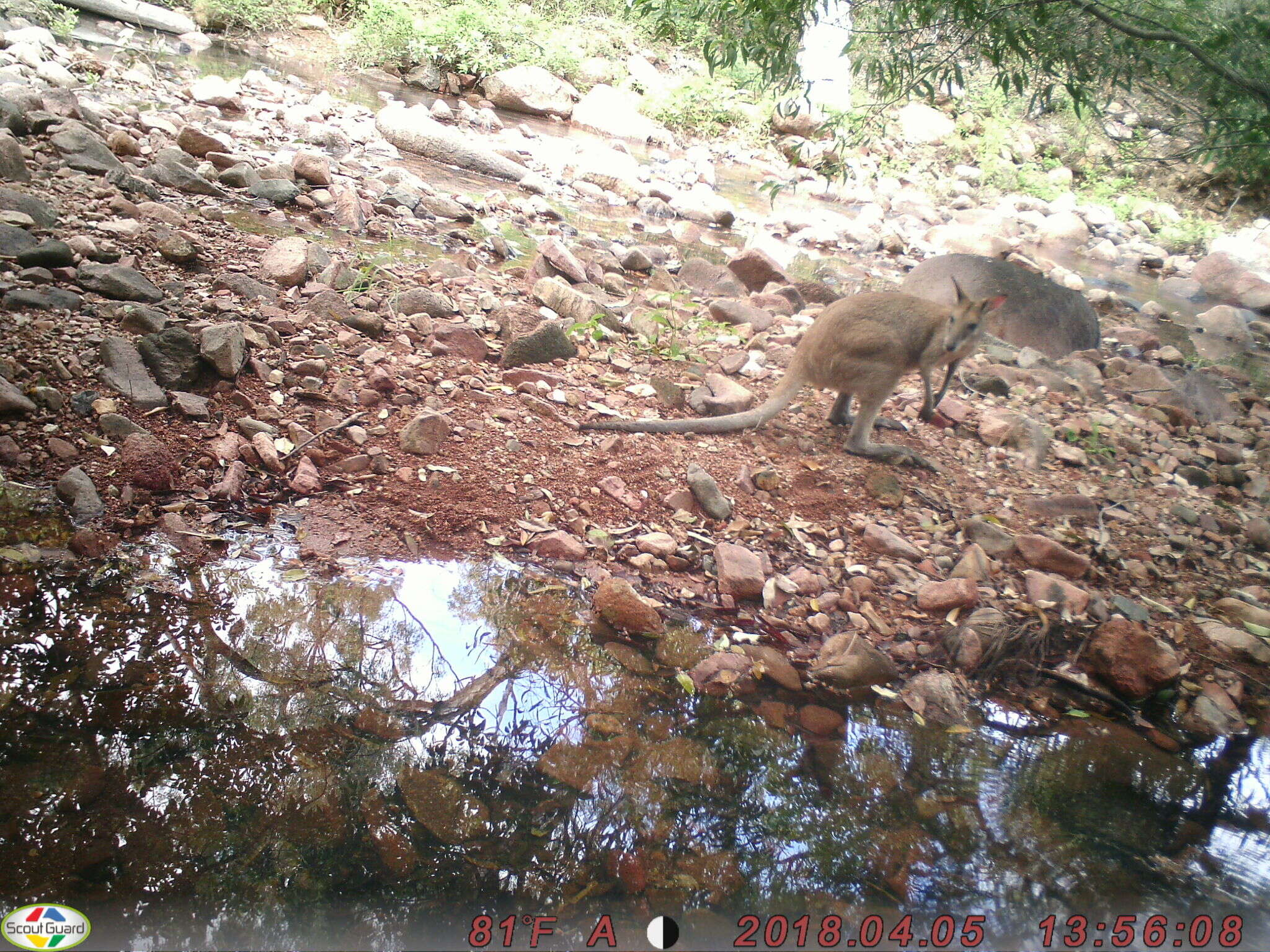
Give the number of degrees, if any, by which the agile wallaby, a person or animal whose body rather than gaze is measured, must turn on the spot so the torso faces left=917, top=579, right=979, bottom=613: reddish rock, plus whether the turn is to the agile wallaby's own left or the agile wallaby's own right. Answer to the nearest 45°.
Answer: approximately 90° to the agile wallaby's own right

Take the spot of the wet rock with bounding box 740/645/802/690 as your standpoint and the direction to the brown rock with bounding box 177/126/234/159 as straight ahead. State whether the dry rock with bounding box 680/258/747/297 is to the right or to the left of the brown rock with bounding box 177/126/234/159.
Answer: right

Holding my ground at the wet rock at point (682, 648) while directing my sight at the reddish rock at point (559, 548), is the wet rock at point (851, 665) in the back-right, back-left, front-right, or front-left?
back-right

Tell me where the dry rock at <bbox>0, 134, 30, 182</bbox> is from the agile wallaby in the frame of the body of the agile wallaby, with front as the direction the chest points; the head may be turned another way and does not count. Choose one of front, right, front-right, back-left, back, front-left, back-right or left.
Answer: back

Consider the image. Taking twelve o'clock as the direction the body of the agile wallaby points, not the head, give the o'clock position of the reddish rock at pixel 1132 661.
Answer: The reddish rock is roughly at 2 o'clock from the agile wallaby.

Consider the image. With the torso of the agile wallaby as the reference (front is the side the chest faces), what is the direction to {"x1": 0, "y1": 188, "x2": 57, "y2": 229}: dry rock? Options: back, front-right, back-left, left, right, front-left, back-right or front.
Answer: back

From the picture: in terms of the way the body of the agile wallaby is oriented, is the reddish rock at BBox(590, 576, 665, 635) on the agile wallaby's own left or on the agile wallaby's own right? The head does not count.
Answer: on the agile wallaby's own right

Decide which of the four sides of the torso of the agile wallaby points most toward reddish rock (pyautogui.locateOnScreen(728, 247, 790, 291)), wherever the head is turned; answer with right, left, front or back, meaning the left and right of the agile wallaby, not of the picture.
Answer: left

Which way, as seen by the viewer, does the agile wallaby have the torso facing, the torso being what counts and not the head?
to the viewer's right

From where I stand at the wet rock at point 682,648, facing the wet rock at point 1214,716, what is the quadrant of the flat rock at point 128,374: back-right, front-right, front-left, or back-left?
back-left

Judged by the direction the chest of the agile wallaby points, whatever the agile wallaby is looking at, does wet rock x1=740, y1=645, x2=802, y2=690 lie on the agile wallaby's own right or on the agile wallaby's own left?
on the agile wallaby's own right

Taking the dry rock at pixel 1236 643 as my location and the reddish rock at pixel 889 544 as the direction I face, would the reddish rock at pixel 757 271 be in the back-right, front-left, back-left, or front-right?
front-right

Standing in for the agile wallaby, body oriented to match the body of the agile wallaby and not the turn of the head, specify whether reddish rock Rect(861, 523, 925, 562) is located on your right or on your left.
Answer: on your right

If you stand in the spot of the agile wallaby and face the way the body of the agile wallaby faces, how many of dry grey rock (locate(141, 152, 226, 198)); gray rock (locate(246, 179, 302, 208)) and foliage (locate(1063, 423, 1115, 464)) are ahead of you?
1

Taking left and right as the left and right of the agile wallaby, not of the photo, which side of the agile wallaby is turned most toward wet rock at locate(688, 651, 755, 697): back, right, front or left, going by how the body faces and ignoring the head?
right

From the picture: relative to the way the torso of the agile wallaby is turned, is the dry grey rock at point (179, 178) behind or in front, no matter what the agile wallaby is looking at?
behind

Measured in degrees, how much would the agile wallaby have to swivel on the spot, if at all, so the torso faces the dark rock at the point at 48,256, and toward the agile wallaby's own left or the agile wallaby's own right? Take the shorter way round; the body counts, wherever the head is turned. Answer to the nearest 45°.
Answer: approximately 180°

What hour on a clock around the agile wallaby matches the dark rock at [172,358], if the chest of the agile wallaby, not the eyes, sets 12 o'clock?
The dark rock is roughly at 5 o'clock from the agile wallaby.

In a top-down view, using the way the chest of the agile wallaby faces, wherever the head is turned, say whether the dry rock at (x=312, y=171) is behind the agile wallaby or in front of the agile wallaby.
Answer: behind
